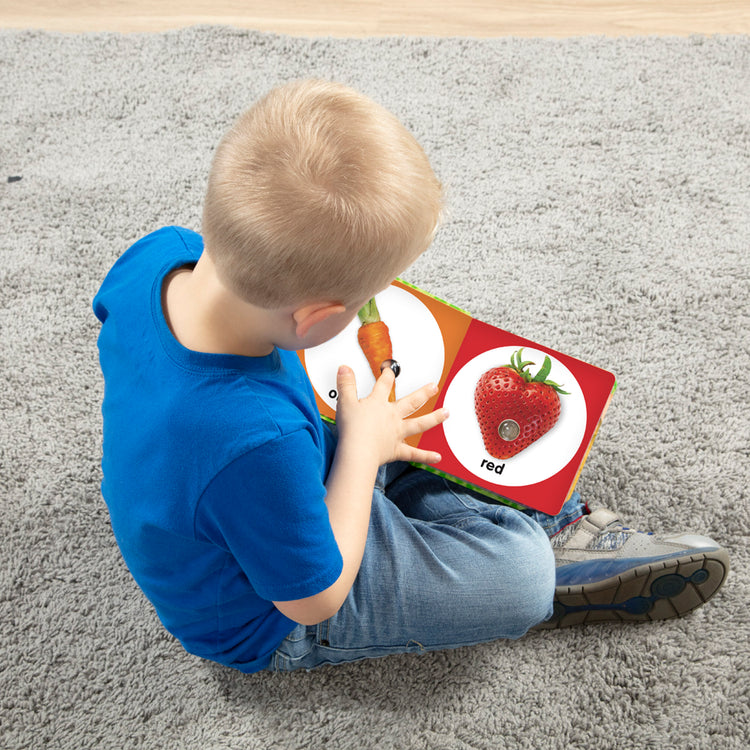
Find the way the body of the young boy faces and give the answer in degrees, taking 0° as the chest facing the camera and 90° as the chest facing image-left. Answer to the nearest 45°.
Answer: approximately 225°

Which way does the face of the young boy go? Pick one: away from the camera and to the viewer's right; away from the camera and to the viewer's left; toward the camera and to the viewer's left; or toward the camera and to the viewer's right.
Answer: away from the camera and to the viewer's right
